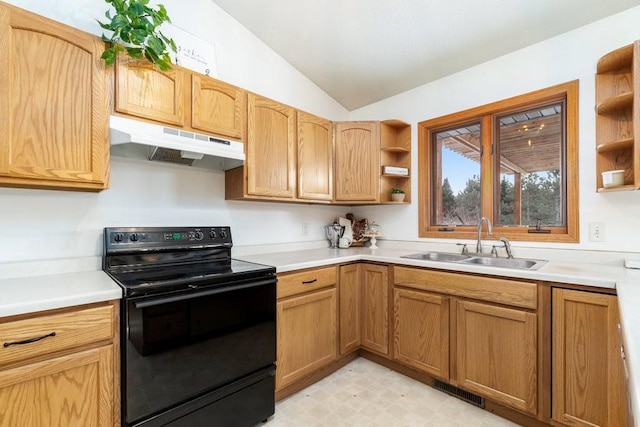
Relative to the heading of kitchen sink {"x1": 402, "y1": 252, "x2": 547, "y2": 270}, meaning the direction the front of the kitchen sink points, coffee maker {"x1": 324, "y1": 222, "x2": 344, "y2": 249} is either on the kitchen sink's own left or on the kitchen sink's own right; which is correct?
on the kitchen sink's own right

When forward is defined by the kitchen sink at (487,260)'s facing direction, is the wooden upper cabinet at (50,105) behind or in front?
in front

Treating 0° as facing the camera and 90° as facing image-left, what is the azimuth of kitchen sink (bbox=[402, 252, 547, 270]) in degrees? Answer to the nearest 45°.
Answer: approximately 45°

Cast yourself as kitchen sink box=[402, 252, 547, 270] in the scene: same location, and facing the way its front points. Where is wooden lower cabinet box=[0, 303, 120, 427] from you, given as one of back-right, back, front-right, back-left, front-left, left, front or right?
front

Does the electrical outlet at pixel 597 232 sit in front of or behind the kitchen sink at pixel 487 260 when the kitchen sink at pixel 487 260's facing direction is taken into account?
behind
